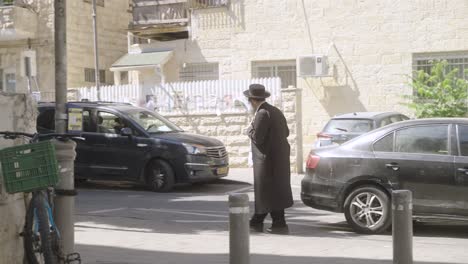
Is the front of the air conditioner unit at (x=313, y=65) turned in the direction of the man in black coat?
yes

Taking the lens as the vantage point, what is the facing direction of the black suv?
facing the viewer and to the right of the viewer

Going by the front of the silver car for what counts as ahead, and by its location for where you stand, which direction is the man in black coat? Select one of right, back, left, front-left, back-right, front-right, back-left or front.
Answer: back-right

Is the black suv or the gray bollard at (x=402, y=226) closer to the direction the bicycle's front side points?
the gray bollard

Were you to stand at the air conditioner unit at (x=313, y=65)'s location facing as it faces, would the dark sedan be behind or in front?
in front

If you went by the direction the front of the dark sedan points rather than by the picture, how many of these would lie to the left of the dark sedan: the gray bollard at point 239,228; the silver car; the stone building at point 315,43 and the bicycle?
2

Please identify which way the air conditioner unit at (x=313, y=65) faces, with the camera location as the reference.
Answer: facing the viewer

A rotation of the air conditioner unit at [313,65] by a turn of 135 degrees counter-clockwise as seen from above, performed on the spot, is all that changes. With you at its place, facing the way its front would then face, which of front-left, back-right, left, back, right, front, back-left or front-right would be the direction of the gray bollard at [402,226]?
back-right

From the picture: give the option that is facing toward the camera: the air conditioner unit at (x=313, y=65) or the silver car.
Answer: the air conditioner unit

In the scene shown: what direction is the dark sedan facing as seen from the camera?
to the viewer's right

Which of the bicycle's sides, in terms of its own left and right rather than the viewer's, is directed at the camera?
front

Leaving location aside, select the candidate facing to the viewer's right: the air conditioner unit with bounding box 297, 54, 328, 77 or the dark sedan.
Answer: the dark sedan

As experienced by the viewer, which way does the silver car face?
facing away from the viewer and to the right of the viewer

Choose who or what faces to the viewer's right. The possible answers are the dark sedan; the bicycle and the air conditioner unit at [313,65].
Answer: the dark sedan

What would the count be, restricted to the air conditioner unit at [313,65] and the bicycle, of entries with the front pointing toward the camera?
2
